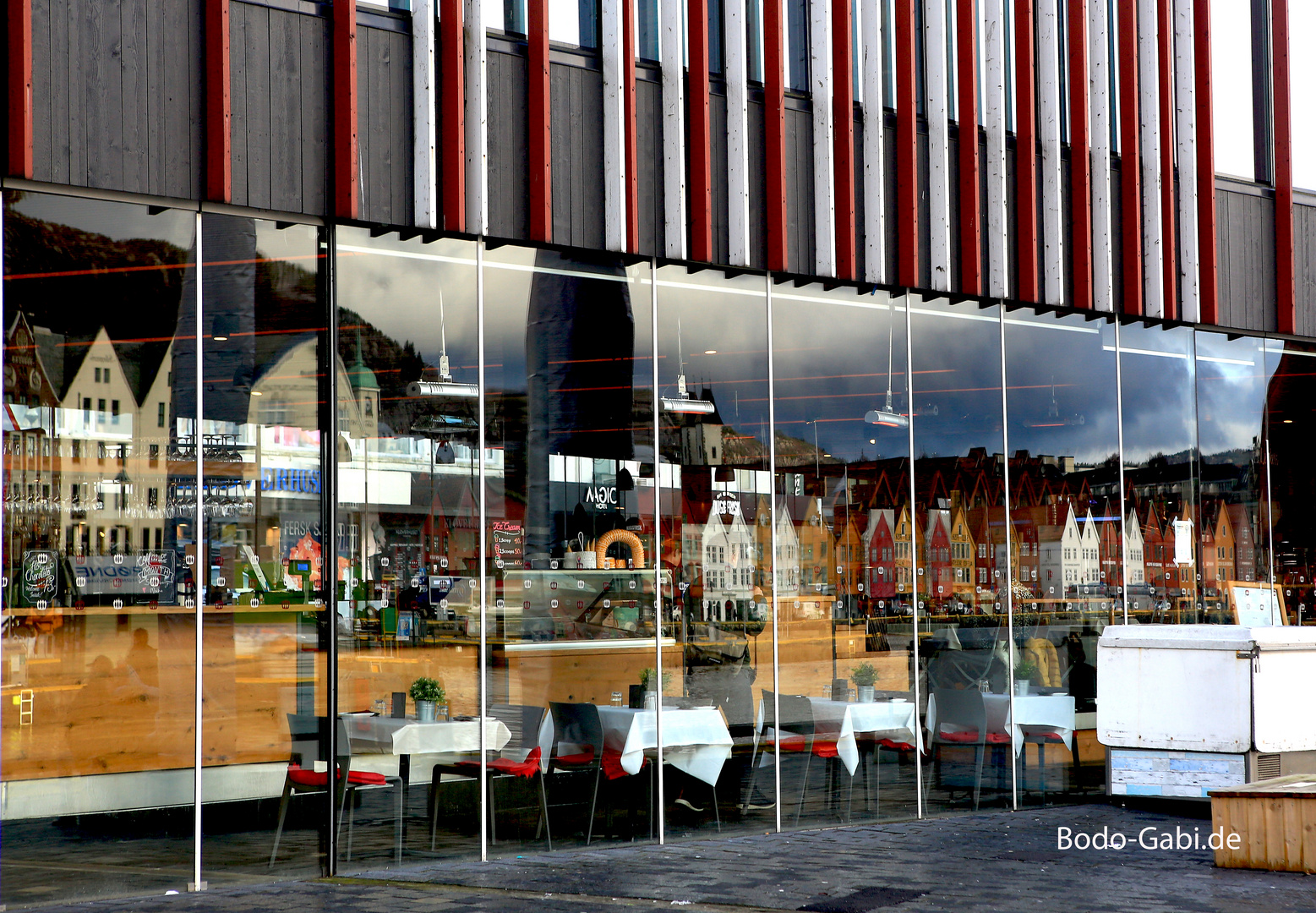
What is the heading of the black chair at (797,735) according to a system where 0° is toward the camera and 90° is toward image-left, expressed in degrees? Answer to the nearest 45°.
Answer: approximately 225°

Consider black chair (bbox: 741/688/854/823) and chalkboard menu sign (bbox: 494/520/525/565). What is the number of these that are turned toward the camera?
1

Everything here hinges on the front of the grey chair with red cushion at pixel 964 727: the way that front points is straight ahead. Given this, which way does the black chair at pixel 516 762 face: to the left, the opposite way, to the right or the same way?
the opposite way

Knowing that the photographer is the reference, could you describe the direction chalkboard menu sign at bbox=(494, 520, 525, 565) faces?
facing the viewer

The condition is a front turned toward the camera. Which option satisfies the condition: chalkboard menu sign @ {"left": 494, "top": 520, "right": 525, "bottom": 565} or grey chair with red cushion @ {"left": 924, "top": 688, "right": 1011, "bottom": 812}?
the chalkboard menu sign

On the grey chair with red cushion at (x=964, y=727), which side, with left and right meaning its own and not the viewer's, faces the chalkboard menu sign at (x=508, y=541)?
left

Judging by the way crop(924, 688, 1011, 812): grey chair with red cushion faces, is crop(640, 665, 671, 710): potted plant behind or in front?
behind

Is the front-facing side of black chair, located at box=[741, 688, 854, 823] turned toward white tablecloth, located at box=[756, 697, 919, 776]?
yes

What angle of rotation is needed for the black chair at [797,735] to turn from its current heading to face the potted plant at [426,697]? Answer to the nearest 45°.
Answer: approximately 180°

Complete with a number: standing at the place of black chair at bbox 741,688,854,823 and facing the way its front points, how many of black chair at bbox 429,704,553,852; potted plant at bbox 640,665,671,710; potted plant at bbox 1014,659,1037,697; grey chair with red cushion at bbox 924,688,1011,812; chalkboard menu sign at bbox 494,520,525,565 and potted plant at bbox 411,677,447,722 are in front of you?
2

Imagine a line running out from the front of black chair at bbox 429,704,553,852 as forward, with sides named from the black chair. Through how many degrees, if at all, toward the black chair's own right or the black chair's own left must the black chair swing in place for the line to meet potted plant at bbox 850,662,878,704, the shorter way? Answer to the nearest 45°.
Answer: approximately 180°

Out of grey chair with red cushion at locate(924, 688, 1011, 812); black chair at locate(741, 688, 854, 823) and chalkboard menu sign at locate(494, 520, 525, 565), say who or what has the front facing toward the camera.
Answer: the chalkboard menu sign

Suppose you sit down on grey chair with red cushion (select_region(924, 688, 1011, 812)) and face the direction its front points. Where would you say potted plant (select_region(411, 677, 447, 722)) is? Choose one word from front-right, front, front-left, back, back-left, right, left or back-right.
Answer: back

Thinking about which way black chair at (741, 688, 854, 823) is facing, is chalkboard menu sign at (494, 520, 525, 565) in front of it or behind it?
behind

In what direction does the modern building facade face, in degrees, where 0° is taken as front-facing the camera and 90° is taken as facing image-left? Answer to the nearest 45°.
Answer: approximately 315°

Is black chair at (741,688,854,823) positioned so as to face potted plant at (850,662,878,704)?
yes
